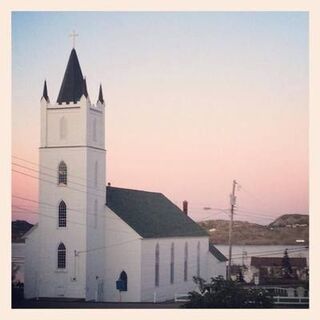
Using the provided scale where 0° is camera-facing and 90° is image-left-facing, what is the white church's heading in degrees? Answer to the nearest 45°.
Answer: approximately 45°

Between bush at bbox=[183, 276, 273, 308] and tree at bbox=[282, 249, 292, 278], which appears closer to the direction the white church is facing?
the bush

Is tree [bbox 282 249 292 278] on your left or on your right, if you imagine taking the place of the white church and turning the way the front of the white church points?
on your left

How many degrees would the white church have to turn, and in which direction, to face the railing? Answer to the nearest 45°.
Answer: approximately 90° to its left
